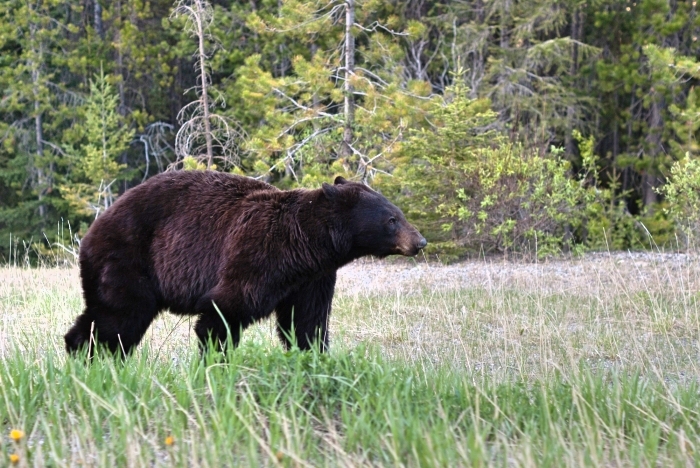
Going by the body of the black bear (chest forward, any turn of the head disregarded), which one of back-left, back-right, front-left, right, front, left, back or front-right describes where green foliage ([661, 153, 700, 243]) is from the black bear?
front-left

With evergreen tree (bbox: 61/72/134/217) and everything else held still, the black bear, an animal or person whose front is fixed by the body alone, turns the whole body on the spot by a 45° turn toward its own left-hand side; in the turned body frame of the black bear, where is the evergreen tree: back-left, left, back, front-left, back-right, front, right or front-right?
front-left

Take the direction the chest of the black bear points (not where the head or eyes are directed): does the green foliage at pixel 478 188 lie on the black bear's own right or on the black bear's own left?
on the black bear's own left

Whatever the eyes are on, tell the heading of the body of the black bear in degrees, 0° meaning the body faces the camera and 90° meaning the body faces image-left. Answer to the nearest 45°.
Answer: approximately 270°
